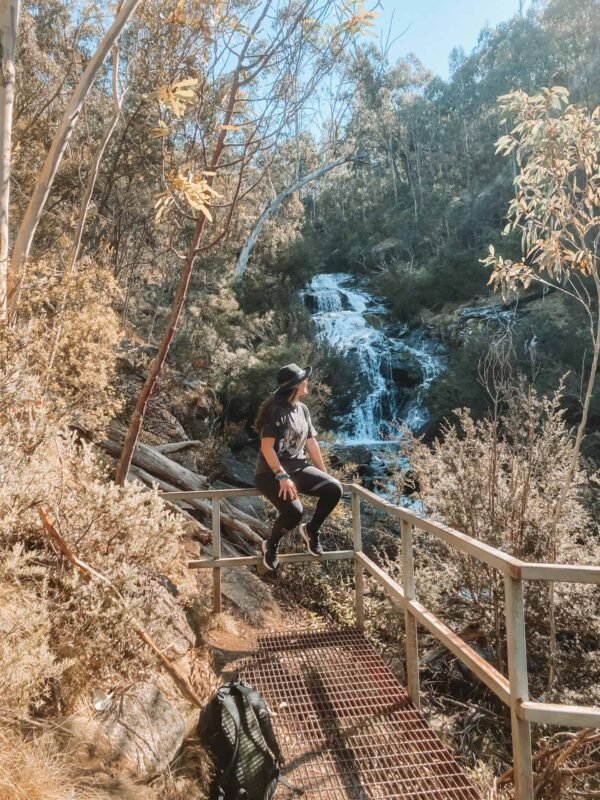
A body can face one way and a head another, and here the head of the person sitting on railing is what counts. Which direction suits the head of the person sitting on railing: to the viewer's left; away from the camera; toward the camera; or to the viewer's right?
to the viewer's right

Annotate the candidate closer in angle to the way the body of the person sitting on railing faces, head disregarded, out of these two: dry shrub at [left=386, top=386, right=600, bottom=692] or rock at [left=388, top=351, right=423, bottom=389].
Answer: the dry shrub

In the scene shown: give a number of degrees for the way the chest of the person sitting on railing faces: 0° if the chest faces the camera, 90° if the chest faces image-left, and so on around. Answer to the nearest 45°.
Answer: approximately 315°

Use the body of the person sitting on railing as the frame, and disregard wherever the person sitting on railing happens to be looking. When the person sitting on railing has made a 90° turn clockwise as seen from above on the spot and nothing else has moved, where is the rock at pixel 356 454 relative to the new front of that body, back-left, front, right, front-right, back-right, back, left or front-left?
back-right

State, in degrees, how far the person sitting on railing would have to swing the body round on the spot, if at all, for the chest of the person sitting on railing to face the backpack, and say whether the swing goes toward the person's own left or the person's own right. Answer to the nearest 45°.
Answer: approximately 45° to the person's own right
